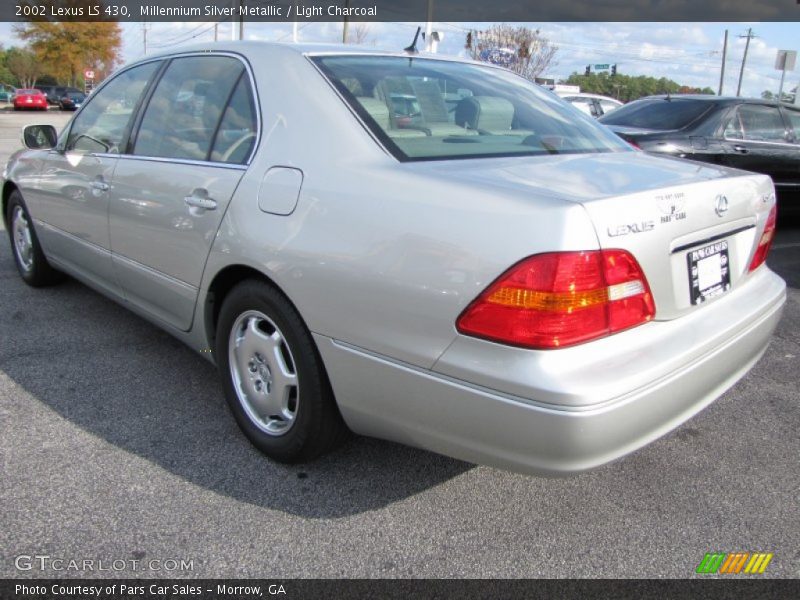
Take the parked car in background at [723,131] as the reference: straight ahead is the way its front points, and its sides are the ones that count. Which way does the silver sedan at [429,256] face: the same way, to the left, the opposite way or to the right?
to the left

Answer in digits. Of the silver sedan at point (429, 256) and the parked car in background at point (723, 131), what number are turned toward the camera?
0

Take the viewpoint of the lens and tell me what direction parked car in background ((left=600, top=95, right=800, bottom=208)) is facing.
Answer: facing away from the viewer and to the right of the viewer

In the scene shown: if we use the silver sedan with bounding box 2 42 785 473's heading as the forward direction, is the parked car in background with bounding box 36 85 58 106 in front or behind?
in front

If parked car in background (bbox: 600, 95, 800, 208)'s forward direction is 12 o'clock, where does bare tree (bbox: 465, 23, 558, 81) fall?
The bare tree is roughly at 10 o'clock from the parked car in background.

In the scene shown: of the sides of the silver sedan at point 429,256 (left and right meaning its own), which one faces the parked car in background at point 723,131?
right

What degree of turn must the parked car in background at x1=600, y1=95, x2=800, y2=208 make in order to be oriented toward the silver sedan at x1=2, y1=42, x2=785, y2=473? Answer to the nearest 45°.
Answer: approximately 135° to its right

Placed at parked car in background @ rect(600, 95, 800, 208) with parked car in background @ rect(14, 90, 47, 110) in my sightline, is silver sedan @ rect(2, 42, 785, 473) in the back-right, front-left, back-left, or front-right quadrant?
back-left

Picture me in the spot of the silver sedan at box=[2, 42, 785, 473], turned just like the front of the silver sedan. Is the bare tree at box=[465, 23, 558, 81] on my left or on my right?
on my right

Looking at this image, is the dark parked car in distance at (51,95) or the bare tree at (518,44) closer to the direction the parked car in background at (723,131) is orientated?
the bare tree

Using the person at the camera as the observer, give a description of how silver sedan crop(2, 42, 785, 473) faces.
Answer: facing away from the viewer and to the left of the viewer
